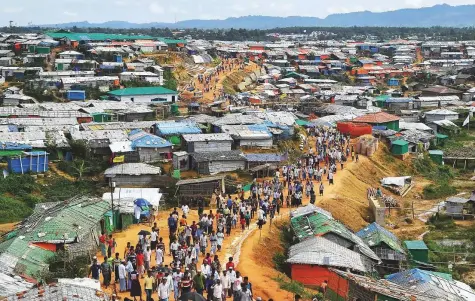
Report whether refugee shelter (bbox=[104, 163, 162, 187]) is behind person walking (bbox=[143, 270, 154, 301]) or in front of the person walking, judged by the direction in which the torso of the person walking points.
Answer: behind

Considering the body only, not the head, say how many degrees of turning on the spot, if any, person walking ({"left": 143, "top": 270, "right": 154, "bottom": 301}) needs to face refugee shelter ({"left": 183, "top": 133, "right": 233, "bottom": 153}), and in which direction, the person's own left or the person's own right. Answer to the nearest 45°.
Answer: approximately 180°

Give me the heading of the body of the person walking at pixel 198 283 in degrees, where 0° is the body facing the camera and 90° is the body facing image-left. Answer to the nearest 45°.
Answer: approximately 0°

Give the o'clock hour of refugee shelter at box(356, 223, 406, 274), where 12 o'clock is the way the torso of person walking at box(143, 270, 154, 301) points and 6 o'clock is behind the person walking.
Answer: The refugee shelter is roughly at 8 o'clock from the person walking.

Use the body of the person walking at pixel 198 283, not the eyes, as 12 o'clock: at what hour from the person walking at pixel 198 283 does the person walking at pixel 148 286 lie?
the person walking at pixel 148 286 is roughly at 3 o'clock from the person walking at pixel 198 283.

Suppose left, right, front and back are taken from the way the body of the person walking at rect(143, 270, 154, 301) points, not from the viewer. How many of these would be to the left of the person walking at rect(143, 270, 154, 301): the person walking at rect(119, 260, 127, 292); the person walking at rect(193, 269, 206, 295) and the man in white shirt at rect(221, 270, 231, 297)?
2
